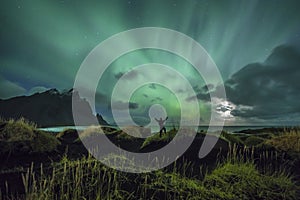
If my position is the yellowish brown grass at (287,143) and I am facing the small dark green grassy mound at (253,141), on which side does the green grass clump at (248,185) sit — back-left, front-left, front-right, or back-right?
back-left
